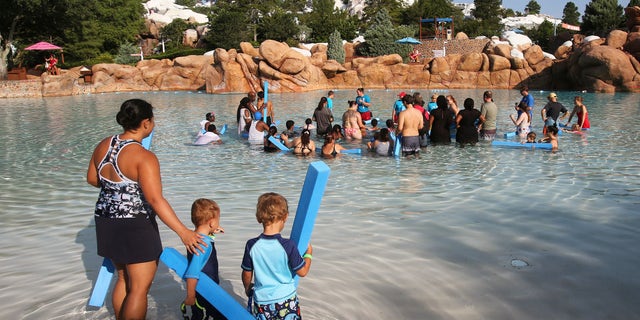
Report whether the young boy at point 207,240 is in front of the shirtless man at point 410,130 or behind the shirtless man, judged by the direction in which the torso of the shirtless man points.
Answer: behind

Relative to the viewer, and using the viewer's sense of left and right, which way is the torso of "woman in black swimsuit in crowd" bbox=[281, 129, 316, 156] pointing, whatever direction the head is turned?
facing away from the viewer

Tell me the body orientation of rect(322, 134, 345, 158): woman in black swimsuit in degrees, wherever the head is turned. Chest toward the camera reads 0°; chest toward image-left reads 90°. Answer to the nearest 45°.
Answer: approximately 180°

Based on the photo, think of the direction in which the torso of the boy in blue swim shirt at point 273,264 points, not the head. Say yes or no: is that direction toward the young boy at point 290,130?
yes

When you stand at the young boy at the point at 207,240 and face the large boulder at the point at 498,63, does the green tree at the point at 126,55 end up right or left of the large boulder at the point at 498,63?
left

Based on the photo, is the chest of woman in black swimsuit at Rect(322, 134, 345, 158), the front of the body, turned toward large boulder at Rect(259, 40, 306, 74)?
yes

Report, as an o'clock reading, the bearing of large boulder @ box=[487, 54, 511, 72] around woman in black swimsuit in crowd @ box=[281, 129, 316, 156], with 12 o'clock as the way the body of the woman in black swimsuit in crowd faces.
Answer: The large boulder is roughly at 1 o'clock from the woman in black swimsuit in crowd.

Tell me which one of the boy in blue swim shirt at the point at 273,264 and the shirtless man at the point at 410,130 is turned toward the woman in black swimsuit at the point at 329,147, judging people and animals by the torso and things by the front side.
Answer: the boy in blue swim shirt

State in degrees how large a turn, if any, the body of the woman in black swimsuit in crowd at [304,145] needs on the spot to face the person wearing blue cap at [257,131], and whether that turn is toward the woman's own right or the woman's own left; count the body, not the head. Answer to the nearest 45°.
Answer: approximately 45° to the woman's own left

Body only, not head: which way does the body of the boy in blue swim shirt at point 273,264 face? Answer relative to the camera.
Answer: away from the camera

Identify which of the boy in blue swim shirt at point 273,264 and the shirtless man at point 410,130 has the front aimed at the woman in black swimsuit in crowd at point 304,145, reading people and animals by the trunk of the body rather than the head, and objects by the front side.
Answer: the boy in blue swim shirt

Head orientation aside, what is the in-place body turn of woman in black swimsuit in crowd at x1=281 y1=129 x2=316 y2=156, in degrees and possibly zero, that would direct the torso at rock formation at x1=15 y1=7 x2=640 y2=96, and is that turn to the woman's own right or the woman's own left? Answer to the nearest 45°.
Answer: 0° — they already face it
